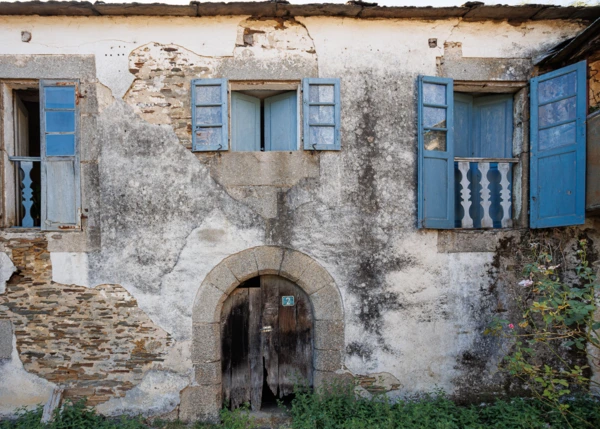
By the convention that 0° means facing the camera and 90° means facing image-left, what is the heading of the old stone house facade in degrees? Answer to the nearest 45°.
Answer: approximately 0°
